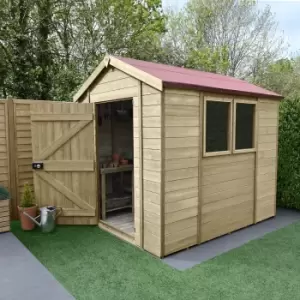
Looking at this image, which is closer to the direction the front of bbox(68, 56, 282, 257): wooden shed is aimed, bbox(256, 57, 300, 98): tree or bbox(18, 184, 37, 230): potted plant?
the potted plant

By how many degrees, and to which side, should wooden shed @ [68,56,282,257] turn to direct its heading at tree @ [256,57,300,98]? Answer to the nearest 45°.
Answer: approximately 180°

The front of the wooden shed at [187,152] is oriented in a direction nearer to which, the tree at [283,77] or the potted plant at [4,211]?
the potted plant

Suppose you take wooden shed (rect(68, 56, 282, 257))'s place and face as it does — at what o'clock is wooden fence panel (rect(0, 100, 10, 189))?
The wooden fence panel is roughly at 2 o'clock from the wooden shed.

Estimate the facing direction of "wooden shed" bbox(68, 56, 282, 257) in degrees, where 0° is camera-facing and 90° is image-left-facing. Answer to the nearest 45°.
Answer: approximately 45°

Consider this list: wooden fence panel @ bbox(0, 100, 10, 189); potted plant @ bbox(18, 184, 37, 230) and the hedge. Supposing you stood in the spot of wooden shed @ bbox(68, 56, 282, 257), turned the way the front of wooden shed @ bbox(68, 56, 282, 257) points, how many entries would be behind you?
1

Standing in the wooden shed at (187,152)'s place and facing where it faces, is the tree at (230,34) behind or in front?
behind

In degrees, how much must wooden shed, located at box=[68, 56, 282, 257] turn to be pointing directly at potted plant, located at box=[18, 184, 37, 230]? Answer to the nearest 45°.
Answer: approximately 45° to its right

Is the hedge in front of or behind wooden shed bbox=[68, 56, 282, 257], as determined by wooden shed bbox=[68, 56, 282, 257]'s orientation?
behind

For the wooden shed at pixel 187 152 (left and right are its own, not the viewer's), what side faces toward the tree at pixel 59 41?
right

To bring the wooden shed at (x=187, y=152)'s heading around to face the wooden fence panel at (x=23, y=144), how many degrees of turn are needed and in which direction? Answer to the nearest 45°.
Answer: approximately 45° to its right
